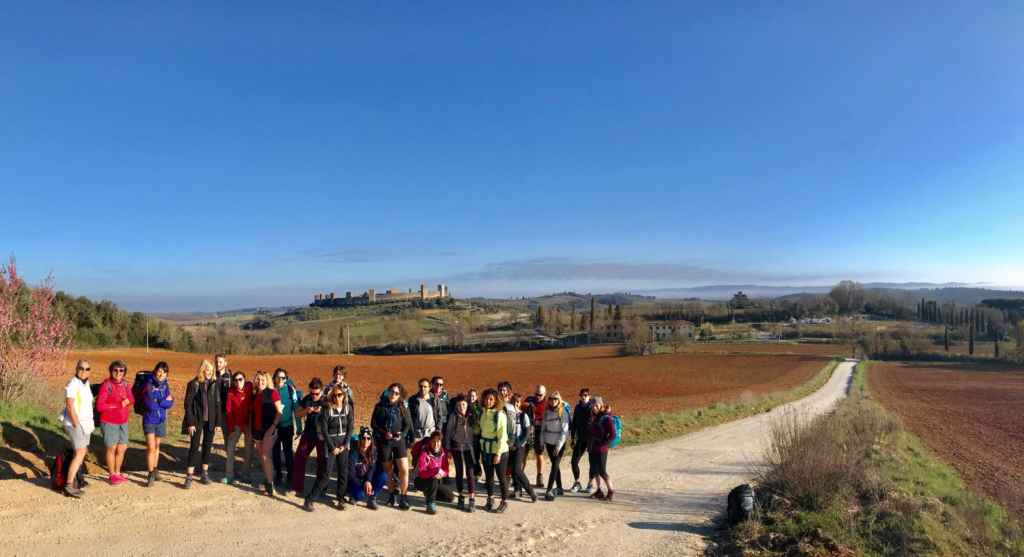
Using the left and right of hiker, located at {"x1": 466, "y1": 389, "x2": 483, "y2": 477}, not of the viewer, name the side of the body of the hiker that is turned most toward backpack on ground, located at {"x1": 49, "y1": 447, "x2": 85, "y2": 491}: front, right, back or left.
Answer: right

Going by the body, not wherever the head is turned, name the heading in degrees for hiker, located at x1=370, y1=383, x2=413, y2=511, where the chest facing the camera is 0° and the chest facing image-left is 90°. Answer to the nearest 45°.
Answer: approximately 0°

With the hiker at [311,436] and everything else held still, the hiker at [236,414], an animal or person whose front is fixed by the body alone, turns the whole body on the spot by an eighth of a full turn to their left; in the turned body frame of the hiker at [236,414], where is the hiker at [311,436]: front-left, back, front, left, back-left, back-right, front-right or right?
front

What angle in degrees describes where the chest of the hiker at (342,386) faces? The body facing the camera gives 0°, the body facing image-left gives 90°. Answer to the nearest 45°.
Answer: approximately 0°

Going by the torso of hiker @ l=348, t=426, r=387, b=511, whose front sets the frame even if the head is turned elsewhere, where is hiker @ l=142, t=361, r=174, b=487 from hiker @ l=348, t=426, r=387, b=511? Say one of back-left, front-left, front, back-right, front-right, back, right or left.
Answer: right
